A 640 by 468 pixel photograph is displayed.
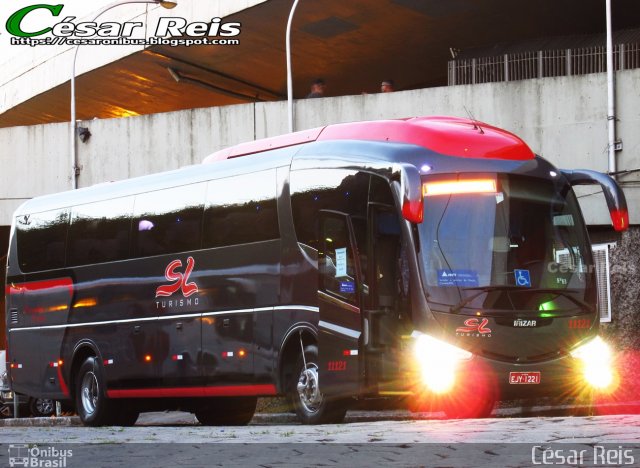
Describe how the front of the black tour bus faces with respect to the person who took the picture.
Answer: facing the viewer and to the right of the viewer

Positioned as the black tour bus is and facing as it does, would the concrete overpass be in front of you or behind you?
behind
